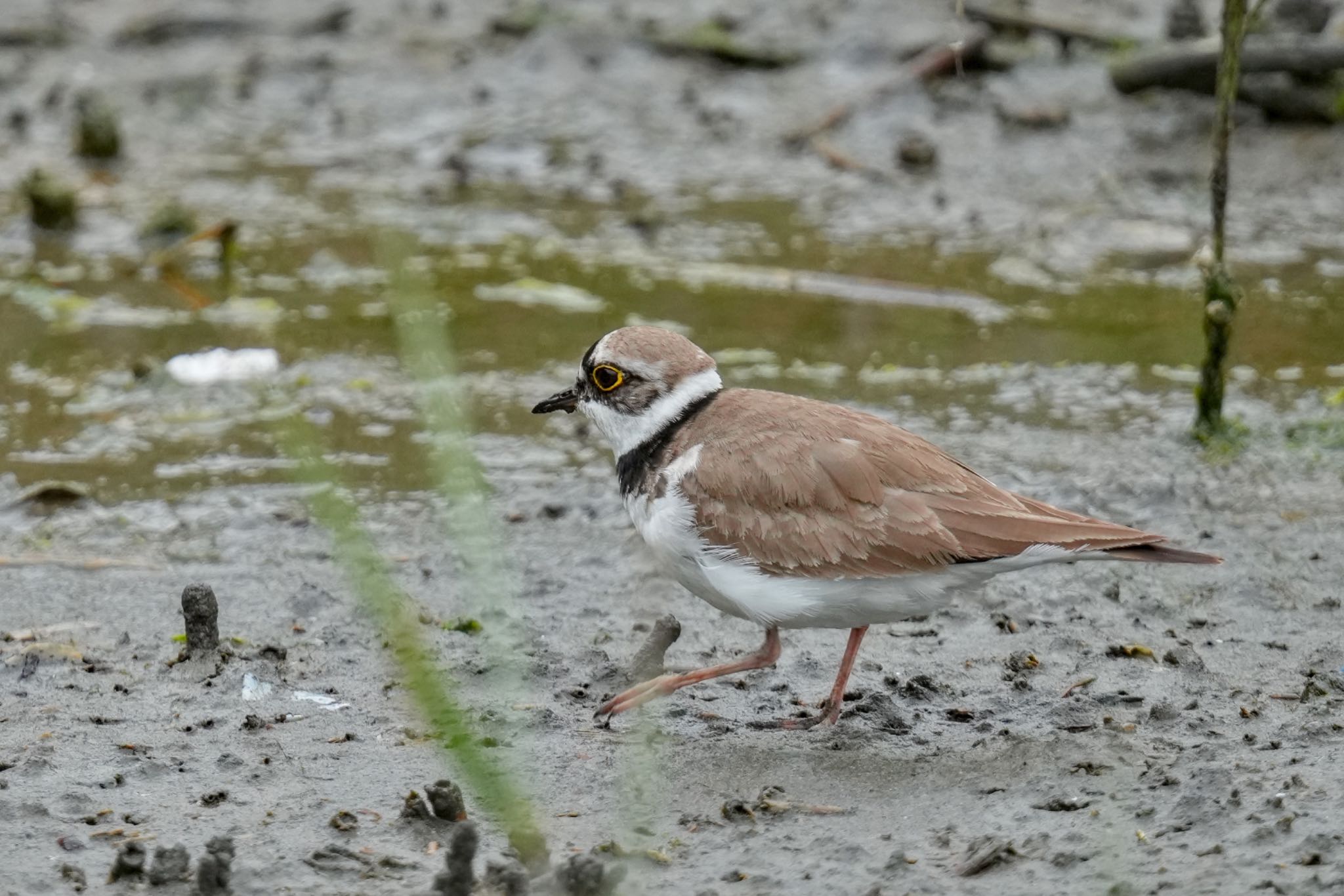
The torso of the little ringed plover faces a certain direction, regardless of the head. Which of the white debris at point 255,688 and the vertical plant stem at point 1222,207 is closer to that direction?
the white debris

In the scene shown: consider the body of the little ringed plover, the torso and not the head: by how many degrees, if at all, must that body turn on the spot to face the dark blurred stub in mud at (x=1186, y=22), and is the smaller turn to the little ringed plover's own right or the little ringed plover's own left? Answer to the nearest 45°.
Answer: approximately 90° to the little ringed plover's own right

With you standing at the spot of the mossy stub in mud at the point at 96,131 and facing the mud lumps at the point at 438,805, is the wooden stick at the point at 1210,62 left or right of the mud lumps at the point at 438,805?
left

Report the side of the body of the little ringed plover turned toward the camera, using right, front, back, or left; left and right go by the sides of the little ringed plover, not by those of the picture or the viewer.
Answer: left

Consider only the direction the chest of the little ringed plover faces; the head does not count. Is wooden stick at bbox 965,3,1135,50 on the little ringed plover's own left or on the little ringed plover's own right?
on the little ringed plover's own right

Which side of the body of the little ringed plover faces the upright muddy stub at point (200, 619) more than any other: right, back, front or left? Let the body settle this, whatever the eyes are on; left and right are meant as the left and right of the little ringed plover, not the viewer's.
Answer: front

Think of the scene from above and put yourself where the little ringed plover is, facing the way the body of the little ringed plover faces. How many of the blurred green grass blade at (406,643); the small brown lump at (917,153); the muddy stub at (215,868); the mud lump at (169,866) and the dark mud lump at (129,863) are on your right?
1

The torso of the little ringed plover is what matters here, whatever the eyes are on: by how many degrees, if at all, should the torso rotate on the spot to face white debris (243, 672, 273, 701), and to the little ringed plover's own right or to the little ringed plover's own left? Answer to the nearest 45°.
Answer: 0° — it already faces it

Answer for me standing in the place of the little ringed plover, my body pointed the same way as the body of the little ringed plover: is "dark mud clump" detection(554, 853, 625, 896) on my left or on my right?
on my left

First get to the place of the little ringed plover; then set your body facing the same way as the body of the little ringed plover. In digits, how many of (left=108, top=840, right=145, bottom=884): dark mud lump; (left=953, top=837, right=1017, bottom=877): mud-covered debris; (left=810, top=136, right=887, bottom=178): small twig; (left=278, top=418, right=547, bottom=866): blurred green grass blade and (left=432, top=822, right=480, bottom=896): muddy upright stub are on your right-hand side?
1

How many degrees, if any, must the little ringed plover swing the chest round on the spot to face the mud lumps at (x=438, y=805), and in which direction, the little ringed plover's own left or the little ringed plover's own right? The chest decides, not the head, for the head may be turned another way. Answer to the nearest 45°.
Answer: approximately 45° to the little ringed plover's own left

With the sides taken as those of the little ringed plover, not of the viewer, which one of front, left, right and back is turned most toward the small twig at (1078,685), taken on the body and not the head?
back

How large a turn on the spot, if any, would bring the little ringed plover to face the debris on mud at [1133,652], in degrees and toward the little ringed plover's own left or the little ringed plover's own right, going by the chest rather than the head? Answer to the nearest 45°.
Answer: approximately 135° to the little ringed plover's own right
